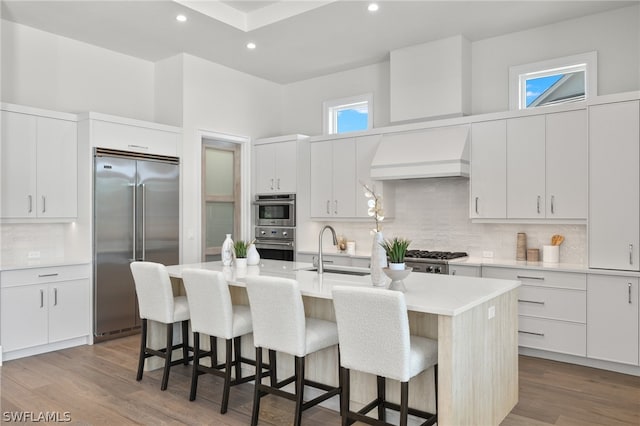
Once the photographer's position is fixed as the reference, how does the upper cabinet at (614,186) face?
facing the viewer and to the left of the viewer

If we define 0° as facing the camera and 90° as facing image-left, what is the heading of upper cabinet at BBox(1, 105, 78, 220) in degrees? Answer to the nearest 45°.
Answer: approximately 315°

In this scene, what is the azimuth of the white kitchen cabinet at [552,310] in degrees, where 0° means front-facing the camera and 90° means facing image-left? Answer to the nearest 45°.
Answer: approximately 45°

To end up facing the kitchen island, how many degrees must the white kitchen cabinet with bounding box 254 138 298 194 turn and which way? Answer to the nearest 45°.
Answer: approximately 45° to its left

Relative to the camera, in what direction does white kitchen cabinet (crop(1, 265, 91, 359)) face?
facing the viewer and to the right of the viewer

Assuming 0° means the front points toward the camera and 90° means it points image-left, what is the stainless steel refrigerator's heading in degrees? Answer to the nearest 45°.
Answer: approximately 315°

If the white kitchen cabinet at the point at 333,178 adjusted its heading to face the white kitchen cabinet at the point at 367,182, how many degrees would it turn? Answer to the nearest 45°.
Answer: approximately 90° to its left

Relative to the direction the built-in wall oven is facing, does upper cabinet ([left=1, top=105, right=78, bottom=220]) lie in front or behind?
in front

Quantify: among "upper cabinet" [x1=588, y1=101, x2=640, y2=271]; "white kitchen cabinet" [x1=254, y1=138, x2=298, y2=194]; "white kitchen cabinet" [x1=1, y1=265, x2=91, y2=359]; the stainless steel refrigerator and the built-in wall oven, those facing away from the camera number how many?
0
